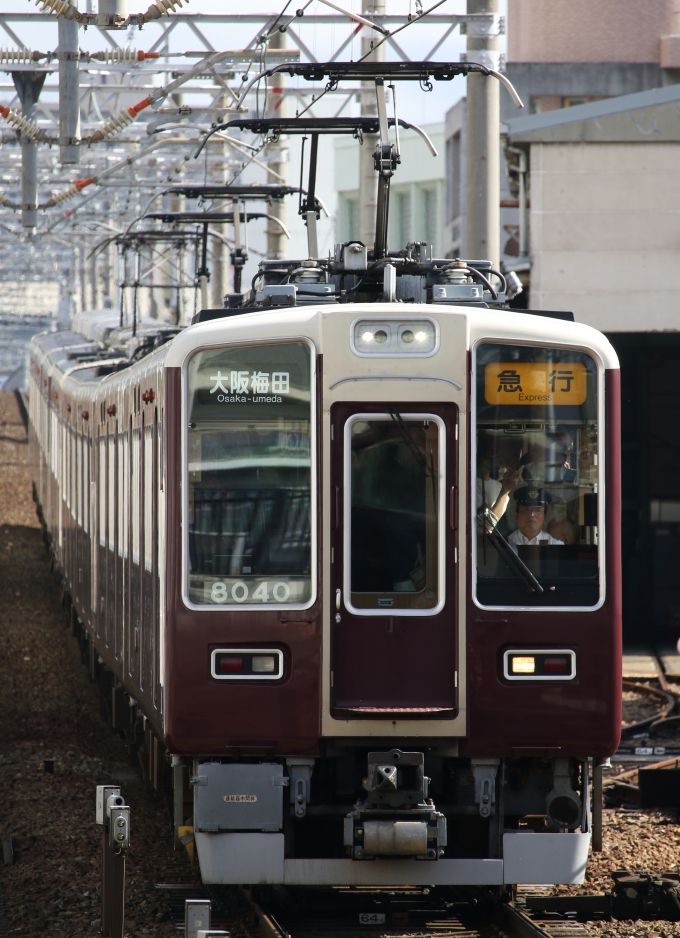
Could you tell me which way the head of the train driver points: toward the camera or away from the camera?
toward the camera

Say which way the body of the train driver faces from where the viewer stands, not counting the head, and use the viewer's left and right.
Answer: facing the viewer

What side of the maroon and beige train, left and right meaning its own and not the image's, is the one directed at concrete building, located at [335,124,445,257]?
back

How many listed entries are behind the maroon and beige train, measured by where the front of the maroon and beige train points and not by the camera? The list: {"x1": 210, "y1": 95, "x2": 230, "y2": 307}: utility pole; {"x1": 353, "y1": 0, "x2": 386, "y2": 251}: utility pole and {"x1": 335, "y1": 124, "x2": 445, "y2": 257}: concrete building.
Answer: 3

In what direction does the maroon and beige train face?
toward the camera

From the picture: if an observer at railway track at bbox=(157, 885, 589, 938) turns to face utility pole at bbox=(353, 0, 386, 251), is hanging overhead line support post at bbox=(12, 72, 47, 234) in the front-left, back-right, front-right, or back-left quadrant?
front-left

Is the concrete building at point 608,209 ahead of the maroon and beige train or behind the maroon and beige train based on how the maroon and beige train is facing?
behind

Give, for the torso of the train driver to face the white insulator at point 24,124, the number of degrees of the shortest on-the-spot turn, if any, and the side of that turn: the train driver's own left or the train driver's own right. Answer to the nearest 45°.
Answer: approximately 135° to the train driver's own right

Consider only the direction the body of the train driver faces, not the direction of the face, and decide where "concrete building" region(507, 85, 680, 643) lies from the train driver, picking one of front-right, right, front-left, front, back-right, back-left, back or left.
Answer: back

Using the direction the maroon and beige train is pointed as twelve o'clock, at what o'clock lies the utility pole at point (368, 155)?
The utility pole is roughly at 6 o'clock from the maroon and beige train.
